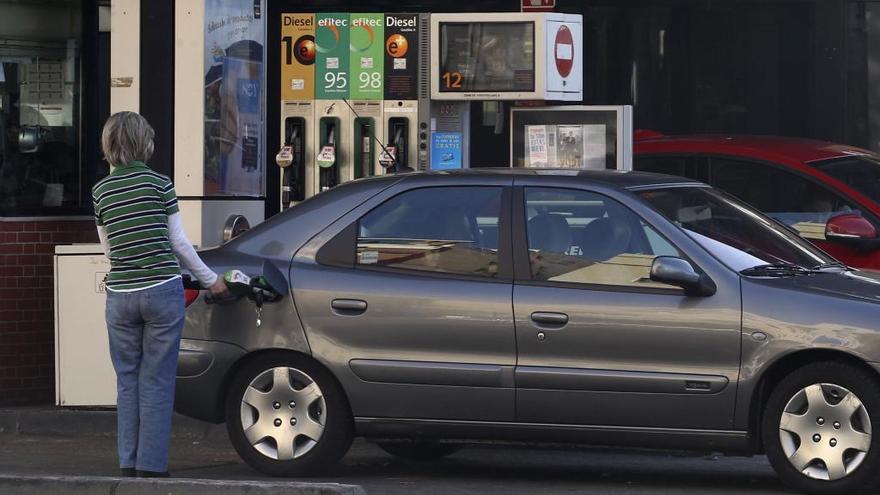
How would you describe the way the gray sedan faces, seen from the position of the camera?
facing to the right of the viewer

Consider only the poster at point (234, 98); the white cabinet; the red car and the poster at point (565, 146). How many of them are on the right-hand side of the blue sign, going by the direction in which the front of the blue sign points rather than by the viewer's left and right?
2

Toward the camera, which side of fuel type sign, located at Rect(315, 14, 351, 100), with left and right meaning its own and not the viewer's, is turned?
front

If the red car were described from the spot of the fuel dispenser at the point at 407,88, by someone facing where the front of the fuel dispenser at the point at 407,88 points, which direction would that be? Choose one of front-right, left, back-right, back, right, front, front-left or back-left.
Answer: left

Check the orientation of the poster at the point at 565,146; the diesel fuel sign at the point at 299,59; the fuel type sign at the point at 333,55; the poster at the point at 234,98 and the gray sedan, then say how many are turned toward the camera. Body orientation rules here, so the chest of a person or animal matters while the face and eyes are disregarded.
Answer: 4

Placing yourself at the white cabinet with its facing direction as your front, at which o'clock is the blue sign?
The blue sign is roughly at 9 o'clock from the white cabinet.

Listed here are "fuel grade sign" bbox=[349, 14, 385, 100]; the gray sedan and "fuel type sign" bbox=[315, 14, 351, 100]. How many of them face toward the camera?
2

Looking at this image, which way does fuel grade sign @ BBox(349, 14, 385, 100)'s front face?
toward the camera

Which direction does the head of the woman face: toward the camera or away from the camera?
away from the camera

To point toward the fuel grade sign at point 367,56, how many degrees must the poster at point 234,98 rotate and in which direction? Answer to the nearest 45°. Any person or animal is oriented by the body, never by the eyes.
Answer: approximately 90° to its left

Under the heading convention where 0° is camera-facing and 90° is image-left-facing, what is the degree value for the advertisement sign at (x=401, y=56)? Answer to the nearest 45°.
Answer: approximately 0°

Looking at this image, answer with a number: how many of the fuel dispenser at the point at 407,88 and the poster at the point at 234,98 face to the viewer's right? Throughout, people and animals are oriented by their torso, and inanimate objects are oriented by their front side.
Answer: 0

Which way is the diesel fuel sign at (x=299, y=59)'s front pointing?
toward the camera

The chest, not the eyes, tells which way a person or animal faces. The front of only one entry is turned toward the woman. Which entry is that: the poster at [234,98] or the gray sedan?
the poster

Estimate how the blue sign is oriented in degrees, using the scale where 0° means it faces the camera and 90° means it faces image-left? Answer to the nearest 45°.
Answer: approximately 0°

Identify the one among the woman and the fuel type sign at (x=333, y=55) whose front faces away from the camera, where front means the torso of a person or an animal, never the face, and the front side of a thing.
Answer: the woman
